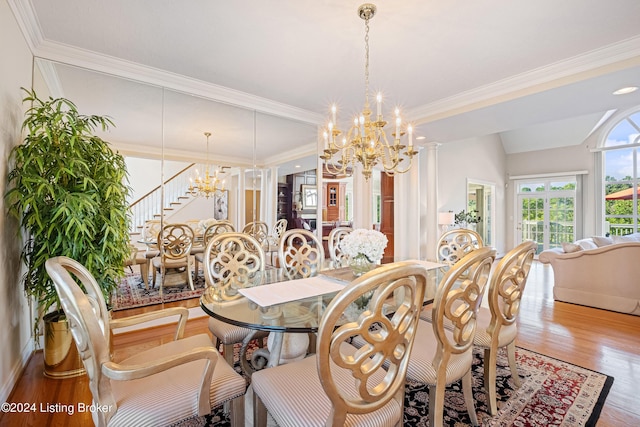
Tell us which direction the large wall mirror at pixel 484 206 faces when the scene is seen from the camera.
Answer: facing the viewer and to the right of the viewer

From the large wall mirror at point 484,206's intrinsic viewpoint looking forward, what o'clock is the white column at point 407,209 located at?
The white column is roughly at 2 o'clock from the large wall mirror.

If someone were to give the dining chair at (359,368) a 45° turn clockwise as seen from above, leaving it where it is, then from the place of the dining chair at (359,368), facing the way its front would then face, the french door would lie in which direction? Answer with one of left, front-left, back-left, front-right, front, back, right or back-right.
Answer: front-right

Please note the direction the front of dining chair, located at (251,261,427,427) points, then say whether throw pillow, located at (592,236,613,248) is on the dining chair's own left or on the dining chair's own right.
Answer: on the dining chair's own right

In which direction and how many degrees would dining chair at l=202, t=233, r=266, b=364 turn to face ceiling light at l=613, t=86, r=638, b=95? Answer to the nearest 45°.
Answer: approximately 45° to its left

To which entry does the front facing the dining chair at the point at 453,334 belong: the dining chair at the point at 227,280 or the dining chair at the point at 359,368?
the dining chair at the point at 227,280

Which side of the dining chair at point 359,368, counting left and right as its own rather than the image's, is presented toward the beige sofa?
right

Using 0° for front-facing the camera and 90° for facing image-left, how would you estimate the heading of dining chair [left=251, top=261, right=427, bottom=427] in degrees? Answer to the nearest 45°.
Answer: approximately 135°

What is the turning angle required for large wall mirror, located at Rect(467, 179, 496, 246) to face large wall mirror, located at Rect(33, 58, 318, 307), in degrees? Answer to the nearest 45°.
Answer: approximately 90° to its right

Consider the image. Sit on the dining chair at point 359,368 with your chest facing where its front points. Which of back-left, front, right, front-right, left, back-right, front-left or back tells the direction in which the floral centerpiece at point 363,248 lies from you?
front-right

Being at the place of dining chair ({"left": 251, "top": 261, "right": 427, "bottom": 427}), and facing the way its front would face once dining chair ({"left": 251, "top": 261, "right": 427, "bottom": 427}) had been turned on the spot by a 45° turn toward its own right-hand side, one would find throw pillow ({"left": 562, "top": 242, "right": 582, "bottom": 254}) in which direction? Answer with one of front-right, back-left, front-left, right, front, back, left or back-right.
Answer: front-right

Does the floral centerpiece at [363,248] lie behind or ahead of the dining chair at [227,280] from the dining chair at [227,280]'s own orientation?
ahead

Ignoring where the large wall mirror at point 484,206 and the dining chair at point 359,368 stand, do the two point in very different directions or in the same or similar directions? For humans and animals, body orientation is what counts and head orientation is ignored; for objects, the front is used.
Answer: very different directions

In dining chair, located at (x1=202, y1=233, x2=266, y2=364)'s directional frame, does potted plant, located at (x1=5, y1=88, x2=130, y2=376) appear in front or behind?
behind

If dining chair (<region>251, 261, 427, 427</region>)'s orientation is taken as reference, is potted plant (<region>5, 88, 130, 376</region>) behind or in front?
in front

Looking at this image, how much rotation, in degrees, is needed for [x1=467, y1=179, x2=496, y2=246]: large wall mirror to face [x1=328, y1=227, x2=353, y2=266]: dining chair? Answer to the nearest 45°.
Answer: approximately 45° to its right
